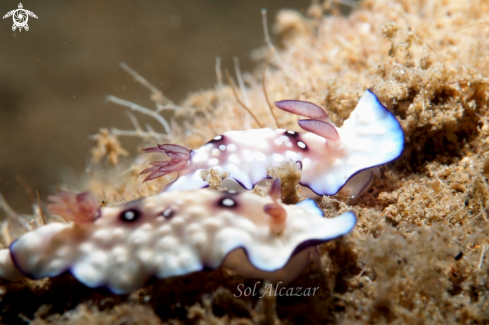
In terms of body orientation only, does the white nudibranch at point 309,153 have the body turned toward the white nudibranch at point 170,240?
no

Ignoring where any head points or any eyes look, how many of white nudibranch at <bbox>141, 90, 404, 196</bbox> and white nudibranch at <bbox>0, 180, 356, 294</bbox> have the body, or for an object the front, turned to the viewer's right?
2

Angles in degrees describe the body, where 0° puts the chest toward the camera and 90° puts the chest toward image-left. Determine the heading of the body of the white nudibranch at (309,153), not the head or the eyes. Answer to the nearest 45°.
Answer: approximately 270°

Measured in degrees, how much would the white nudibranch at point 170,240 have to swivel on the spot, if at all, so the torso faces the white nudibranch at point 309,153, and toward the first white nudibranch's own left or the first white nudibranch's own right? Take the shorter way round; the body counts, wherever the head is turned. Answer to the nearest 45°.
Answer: approximately 45° to the first white nudibranch's own left

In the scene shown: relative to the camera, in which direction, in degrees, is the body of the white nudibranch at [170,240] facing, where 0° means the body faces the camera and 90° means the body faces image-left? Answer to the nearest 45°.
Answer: approximately 270°

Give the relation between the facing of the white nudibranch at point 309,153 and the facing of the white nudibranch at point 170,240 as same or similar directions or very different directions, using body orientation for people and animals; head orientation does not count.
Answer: same or similar directions
